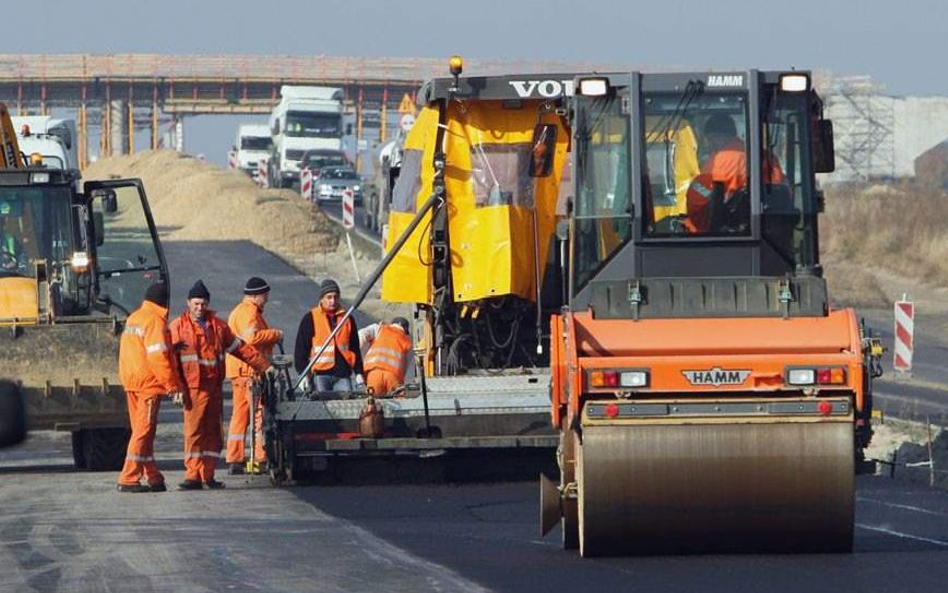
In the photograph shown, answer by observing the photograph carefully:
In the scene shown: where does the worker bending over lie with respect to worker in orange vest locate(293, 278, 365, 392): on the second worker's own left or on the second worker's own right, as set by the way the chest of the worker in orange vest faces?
on the second worker's own left

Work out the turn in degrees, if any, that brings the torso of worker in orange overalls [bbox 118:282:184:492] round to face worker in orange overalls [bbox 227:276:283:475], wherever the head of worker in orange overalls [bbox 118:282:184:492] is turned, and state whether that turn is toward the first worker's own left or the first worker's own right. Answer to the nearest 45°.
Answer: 0° — they already face them

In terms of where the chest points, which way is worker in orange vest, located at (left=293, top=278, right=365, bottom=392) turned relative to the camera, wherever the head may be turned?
toward the camera

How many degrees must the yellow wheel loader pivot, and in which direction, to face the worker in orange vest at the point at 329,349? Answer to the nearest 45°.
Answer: approximately 45° to its left

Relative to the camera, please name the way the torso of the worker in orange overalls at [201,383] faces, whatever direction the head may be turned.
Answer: toward the camera

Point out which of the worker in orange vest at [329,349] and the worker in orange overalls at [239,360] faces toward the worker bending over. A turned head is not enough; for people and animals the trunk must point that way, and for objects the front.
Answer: the worker in orange overalls at [239,360]

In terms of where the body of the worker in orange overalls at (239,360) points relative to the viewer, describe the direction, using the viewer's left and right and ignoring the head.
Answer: facing to the right of the viewer

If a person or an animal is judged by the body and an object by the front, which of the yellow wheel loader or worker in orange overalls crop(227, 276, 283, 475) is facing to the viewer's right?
the worker in orange overalls

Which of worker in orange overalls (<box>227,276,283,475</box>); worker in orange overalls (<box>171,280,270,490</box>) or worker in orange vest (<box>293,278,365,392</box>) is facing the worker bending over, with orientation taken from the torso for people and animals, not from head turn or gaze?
worker in orange overalls (<box>227,276,283,475</box>)

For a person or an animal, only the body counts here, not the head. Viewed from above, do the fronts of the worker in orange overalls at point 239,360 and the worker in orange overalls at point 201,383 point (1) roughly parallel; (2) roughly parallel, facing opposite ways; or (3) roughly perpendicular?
roughly perpendicular

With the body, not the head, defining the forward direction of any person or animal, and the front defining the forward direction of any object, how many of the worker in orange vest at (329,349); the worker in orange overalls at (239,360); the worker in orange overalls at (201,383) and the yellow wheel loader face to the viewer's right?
1

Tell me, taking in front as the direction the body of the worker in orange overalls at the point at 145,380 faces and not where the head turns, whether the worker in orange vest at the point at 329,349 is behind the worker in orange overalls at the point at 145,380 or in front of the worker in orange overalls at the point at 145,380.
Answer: in front

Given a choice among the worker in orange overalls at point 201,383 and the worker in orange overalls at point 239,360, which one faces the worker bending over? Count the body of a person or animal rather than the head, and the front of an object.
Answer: the worker in orange overalls at point 239,360
